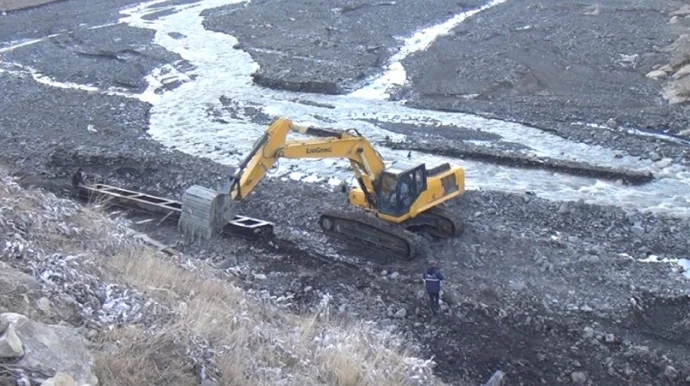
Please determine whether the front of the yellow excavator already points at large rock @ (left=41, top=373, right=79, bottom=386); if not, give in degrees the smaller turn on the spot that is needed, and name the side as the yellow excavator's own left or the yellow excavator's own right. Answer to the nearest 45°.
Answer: approximately 45° to the yellow excavator's own left

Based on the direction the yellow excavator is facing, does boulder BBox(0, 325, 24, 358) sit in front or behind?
in front

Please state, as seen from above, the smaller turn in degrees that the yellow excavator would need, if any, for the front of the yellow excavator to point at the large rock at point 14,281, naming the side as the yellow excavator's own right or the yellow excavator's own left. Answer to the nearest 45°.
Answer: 0° — it already faces it

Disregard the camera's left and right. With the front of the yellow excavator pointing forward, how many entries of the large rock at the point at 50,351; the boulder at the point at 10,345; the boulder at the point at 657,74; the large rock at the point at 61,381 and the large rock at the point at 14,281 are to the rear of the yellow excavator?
1

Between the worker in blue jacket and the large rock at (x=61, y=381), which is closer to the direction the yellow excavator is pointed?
the large rock

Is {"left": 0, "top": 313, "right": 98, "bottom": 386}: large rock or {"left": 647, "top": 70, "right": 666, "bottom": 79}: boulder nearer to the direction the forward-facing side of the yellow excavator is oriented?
the large rock

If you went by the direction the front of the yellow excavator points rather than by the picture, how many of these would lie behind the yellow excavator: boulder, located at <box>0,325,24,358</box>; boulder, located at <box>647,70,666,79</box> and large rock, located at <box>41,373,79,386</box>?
1

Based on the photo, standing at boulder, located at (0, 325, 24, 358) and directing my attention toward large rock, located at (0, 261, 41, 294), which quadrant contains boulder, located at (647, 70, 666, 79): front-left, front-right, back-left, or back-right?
front-right

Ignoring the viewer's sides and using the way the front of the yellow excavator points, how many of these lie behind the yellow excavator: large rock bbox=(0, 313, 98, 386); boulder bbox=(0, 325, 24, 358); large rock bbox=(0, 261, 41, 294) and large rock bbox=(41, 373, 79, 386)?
0

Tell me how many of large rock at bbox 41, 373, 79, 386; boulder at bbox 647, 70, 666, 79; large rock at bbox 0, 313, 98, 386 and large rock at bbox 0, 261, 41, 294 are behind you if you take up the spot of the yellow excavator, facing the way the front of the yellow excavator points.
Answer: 1

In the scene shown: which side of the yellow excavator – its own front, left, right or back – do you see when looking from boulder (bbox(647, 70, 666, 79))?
back

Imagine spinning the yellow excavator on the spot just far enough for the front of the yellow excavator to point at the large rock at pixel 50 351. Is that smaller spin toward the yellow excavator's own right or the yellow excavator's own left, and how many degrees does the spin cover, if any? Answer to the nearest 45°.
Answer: approximately 45° to the yellow excavator's own left
